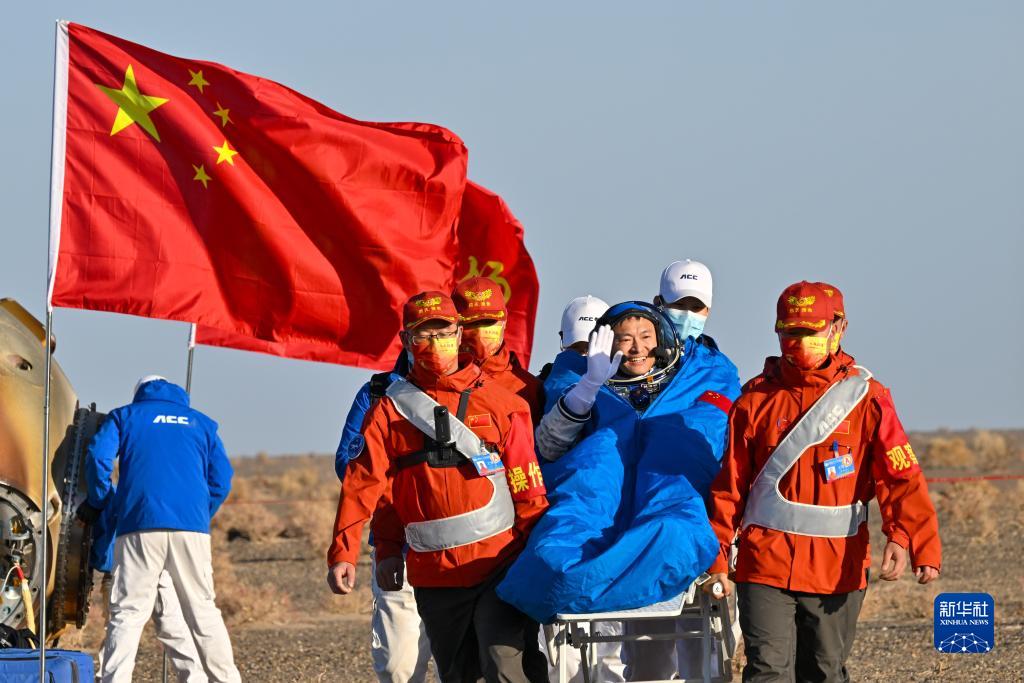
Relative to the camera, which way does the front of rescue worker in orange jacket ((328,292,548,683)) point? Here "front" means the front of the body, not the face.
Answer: toward the camera

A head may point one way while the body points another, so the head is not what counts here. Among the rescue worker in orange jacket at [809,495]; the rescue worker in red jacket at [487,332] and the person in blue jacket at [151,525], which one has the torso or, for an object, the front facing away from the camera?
the person in blue jacket

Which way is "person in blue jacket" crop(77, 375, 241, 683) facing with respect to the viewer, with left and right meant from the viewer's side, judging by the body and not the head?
facing away from the viewer

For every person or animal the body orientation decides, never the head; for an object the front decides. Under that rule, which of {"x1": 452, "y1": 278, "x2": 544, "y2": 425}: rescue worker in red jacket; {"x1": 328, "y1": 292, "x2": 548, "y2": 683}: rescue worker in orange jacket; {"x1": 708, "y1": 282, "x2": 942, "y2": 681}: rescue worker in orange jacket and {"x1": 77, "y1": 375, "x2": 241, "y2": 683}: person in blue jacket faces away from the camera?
the person in blue jacket

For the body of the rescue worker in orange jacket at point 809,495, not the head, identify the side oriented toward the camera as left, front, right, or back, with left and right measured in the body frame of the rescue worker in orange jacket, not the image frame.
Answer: front

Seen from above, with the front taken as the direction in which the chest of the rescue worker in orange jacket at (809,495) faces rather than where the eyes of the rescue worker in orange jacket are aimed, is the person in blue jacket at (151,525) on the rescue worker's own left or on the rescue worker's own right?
on the rescue worker's own right

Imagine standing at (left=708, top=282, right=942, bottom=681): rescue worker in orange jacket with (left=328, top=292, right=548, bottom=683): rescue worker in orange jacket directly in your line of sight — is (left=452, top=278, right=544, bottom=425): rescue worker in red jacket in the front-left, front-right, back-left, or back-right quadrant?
front-right

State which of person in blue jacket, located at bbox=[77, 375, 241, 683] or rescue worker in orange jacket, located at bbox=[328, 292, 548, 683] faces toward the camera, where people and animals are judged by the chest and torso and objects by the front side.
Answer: the rescue worker in orange jacket

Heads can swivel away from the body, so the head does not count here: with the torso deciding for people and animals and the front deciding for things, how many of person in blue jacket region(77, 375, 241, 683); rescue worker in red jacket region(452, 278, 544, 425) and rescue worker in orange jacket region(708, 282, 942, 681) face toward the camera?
2

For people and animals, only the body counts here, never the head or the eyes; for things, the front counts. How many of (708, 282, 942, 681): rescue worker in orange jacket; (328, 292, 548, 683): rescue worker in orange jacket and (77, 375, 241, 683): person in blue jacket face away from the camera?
1
